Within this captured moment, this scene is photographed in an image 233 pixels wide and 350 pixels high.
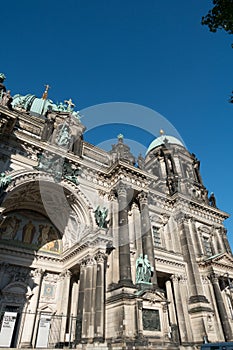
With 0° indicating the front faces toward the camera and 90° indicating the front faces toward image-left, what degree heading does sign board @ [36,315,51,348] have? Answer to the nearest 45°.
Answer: approximately 0°
